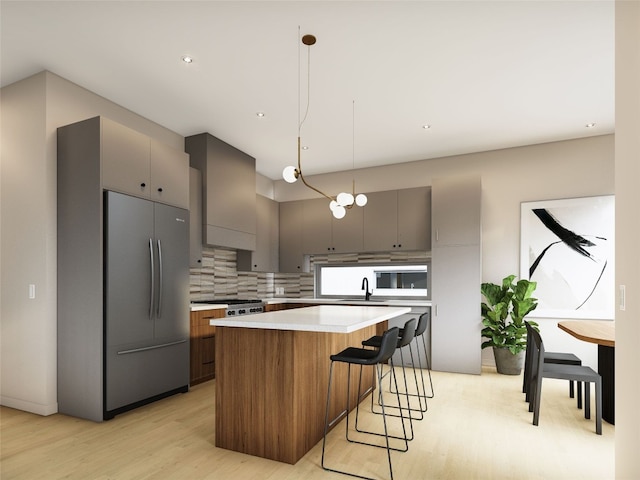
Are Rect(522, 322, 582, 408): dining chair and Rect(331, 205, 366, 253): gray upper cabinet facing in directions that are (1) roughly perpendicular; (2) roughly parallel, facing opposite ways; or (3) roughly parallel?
roughly perpendicular

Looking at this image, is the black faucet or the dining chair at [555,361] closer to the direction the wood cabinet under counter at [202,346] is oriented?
the dining chair

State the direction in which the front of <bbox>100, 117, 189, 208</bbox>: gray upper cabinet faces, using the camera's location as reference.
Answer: facing the viewer and to the right of the viewer

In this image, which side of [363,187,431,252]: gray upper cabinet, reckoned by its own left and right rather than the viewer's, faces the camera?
front

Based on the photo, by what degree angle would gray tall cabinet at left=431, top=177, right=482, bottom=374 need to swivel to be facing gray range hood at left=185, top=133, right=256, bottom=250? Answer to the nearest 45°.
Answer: approximately 90° to its right

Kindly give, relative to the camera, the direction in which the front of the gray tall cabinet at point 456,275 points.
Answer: facing the viewer

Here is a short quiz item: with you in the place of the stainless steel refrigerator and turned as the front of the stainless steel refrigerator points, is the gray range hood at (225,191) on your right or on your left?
on your left

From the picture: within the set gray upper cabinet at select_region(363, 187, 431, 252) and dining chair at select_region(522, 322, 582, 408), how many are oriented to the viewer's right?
1

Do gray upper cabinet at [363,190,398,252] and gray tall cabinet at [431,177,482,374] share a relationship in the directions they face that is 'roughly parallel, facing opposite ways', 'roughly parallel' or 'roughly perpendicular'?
roughly parallel

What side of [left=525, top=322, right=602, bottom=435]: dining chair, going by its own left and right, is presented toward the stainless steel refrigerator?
back

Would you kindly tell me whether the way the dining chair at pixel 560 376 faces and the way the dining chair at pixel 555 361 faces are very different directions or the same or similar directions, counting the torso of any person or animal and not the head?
same or similar directions

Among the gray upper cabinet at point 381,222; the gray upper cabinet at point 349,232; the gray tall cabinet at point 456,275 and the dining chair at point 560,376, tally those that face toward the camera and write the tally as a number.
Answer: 3

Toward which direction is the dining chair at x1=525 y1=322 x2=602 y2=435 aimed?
to the viewer's right

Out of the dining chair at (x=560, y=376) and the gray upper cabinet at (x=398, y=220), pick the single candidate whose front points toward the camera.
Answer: the gray upper cabinet

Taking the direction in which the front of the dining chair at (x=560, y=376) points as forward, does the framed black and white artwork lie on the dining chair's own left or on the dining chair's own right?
on the dining chair's own left
